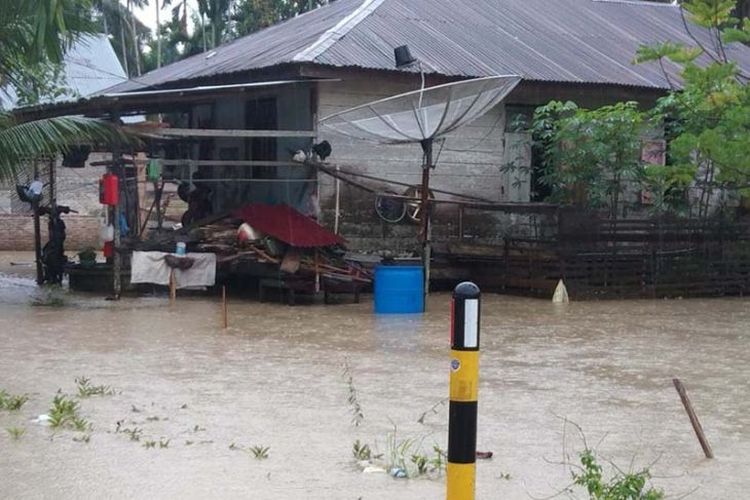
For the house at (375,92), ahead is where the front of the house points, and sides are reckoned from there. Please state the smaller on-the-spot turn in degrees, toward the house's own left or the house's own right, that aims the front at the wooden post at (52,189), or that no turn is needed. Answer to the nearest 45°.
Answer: approximately 45° to the house's own right

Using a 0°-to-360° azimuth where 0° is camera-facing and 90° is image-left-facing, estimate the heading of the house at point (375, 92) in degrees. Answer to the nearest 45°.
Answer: approximately 45°

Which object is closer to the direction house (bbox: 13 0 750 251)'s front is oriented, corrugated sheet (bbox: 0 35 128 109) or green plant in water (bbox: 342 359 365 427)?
the green plant in water

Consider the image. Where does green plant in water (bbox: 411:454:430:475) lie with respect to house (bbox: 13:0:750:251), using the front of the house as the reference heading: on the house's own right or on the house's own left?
on the house's own left

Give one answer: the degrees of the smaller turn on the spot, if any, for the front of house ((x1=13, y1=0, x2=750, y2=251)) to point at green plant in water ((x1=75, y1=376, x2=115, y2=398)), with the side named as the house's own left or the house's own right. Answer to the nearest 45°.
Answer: approximately 45° to the house's own left

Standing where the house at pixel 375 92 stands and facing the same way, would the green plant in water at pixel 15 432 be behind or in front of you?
in front

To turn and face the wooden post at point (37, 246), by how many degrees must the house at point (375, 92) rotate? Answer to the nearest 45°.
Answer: approximately 45° to its right

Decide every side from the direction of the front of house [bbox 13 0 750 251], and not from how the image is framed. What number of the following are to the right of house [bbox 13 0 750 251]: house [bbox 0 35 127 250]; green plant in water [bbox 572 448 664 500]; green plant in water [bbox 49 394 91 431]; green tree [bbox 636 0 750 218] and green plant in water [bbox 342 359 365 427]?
1

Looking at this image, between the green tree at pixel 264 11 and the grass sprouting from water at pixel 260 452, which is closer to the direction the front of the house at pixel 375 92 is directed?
the grass sprouting from water

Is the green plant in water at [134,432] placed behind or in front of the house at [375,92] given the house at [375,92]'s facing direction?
in front

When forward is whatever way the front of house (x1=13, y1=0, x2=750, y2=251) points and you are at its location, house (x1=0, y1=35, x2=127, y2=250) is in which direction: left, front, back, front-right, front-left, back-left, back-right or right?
right
